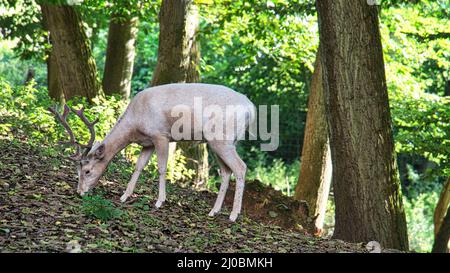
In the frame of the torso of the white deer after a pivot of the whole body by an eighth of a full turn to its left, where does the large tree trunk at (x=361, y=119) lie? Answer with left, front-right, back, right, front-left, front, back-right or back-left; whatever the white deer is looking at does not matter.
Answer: back-left

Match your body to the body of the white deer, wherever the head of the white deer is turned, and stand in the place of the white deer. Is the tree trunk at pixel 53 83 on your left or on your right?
on your right

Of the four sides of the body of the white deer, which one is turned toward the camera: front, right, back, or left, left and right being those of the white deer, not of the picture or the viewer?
left

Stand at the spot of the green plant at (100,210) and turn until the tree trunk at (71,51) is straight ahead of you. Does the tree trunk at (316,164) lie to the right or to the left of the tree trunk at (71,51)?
right
